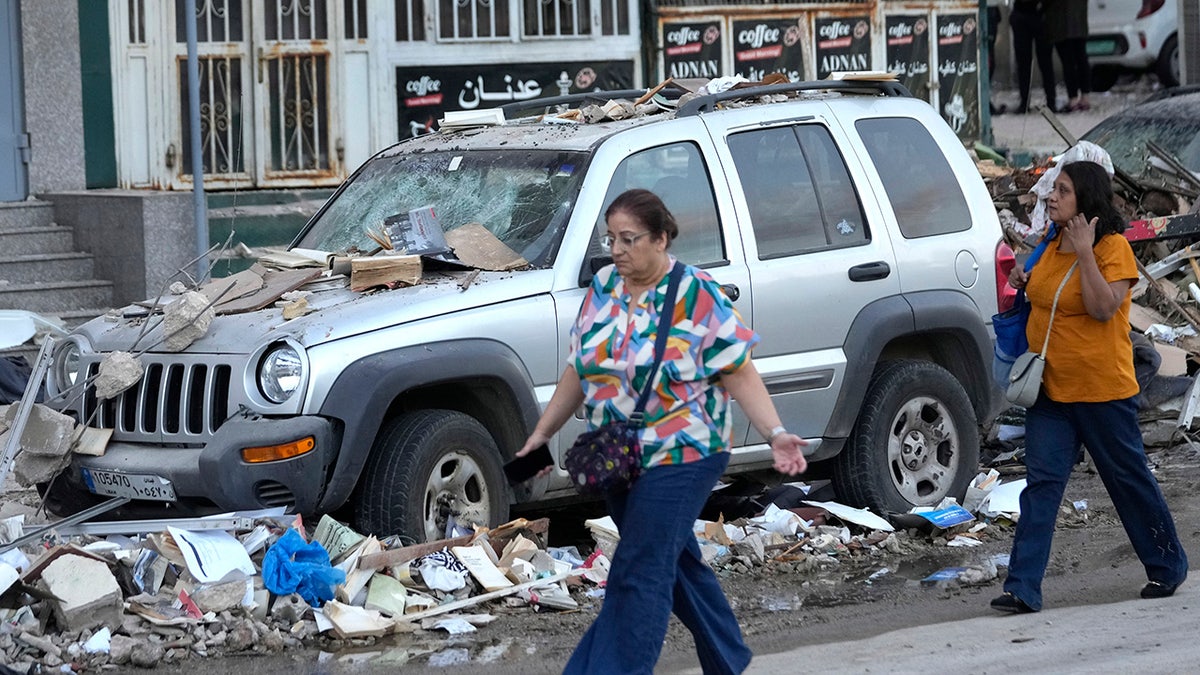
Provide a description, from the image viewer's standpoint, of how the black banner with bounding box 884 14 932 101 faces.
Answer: facing the viewer

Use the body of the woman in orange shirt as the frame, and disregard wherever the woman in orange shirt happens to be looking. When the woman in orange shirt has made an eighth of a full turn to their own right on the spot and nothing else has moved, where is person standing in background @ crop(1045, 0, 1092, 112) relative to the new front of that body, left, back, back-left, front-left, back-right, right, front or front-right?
right

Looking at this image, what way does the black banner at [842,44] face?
toward the camera

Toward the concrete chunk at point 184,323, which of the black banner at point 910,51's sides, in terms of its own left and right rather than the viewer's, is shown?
front

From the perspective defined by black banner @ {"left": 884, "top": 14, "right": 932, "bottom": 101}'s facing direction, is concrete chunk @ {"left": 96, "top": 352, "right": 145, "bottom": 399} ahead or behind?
ahead

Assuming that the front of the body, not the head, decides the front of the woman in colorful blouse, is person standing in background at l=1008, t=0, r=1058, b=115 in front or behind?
behind

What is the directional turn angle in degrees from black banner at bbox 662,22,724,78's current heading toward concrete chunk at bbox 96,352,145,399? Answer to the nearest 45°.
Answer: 0° — it already faces it

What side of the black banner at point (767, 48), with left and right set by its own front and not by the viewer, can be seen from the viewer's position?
front

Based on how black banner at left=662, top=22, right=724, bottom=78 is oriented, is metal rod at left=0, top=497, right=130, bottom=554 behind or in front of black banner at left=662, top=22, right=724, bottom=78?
in front

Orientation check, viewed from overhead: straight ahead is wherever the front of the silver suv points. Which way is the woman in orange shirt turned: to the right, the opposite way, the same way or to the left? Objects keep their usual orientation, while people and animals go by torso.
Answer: the same way

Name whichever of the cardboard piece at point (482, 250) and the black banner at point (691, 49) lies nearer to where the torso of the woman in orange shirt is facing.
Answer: the cardboard piece

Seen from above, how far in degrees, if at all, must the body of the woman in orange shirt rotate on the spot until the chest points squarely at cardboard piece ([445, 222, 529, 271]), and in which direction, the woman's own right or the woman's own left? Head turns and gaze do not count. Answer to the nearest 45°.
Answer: approximately 45° to the woman's own right

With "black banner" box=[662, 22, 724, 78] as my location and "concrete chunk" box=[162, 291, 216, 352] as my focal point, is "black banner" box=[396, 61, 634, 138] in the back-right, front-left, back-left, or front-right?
front-right
